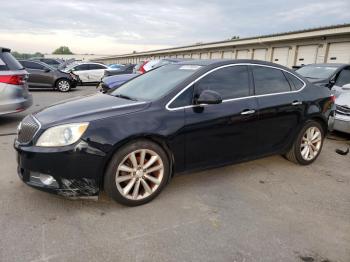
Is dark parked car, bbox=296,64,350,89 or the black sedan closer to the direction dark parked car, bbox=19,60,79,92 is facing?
the dark parked car

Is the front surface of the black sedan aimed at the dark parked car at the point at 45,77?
no

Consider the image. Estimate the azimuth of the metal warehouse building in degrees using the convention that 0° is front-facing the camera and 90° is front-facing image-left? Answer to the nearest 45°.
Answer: approximately 45°

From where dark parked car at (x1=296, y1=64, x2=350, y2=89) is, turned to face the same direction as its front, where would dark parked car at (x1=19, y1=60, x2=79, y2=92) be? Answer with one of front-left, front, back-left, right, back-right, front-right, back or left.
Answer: front-right

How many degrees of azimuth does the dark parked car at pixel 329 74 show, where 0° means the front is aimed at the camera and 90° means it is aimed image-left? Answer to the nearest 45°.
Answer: approximately 45°

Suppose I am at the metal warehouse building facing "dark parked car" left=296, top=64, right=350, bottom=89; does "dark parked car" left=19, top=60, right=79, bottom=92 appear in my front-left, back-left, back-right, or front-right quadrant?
front-right

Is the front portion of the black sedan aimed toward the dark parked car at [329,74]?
no

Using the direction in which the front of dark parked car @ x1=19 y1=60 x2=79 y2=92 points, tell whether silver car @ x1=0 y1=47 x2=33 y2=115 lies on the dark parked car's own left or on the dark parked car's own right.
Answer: on the dark parked car's own right

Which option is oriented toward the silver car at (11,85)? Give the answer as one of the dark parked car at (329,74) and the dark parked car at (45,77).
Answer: the dark parked car at (329,74)

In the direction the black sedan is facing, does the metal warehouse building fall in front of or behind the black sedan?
behind

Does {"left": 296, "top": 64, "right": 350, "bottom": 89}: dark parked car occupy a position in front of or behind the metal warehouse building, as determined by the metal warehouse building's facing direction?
in front

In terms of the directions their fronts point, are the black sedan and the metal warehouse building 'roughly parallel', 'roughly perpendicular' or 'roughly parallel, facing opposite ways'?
roughly parallel
